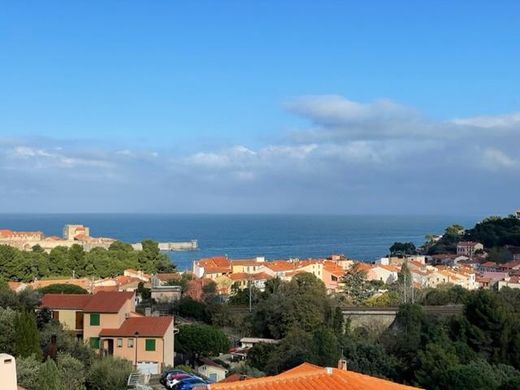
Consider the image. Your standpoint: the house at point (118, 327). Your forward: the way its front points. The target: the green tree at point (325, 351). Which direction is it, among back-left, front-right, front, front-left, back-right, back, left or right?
front-left

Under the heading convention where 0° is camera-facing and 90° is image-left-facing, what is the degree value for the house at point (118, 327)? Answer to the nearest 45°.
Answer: approximately 0°

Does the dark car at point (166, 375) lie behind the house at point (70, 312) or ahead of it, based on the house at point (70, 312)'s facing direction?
ahead

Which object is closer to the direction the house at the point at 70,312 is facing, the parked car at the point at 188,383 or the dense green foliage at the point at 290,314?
the parked car

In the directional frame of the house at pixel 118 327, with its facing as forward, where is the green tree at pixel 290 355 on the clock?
The green tree is roughly at 10 o'clock from the house.

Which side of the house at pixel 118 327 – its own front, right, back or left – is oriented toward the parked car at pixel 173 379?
front

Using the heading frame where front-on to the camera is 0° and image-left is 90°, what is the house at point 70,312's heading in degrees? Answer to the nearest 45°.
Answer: approximately 0°

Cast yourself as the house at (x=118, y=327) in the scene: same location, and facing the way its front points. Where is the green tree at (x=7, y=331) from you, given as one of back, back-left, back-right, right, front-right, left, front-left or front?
front-right

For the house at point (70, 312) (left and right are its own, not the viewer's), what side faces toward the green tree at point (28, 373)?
front

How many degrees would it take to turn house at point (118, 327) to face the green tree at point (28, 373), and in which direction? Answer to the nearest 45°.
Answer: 0° — it already faces it
